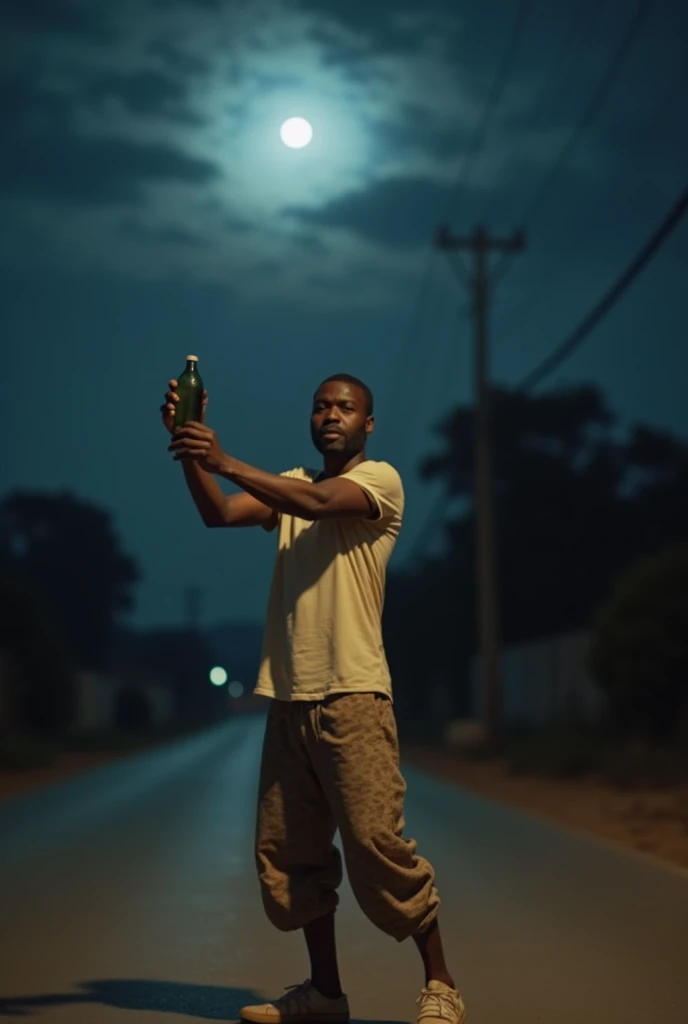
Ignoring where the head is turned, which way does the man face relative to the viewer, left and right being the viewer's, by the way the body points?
facing the viewer and to the left of the viewer

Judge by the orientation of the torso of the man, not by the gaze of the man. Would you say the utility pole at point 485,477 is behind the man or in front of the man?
behind

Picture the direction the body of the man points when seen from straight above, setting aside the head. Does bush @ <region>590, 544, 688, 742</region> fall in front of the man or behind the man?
behind
